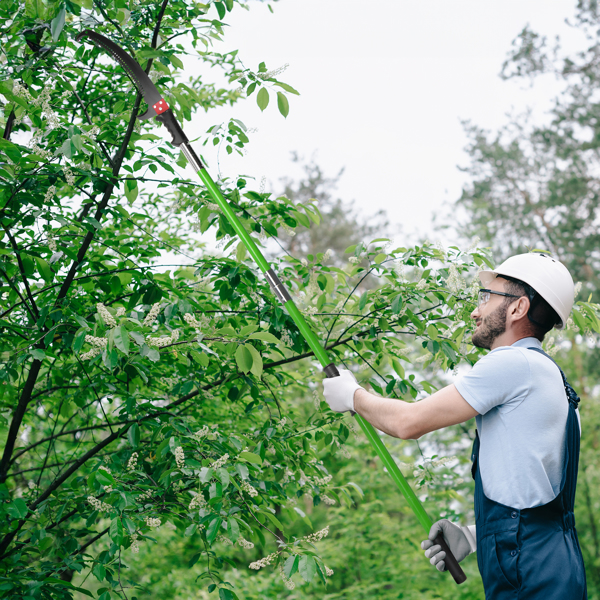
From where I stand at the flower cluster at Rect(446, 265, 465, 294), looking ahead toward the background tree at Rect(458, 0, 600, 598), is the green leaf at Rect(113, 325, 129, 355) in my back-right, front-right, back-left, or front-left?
back-left

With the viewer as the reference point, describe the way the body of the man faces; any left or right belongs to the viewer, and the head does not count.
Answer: facing to the left of the viewer

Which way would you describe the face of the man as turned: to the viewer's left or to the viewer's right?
to the viewer's left

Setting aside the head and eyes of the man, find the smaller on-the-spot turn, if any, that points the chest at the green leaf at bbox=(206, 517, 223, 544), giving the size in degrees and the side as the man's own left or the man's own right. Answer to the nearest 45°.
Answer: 0° — they already face it
